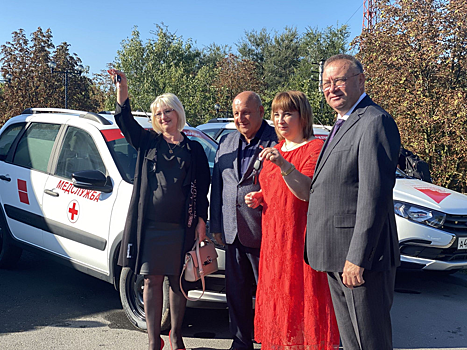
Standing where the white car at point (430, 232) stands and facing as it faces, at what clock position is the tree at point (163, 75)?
The tree is roughly at 6 o'clock from the white car.

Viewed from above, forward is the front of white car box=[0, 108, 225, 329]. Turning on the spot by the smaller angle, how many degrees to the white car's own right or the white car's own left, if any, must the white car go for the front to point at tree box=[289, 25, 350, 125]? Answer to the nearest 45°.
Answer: approximately 90° to the white car's own left

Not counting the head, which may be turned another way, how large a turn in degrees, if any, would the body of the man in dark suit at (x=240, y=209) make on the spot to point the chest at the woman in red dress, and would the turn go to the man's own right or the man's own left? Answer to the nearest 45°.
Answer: approximately 45° to the man's own left

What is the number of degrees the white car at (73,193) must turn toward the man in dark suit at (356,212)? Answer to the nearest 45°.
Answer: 0° — it already faces them

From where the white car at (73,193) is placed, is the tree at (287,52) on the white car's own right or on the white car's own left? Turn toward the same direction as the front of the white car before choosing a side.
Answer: on the white car's own left

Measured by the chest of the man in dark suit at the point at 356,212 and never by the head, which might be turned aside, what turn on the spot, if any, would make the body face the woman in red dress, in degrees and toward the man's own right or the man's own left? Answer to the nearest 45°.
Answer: approximately 90° to the man's own right

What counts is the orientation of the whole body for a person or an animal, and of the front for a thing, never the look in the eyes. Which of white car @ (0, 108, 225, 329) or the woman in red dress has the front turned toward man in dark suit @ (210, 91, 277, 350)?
the white car

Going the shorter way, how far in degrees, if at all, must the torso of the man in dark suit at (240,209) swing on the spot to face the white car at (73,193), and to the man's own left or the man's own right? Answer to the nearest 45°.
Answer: approximately 135° to the man's own right

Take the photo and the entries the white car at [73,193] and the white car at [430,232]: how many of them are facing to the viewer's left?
0

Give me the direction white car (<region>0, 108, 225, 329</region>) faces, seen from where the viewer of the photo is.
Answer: facing the viewer and to the right of the viewer

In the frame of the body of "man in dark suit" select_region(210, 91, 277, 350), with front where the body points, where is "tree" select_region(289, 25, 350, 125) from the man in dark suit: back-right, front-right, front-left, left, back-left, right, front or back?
back

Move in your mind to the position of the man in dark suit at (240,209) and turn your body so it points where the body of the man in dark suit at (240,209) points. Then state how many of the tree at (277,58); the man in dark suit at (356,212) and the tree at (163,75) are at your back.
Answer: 2

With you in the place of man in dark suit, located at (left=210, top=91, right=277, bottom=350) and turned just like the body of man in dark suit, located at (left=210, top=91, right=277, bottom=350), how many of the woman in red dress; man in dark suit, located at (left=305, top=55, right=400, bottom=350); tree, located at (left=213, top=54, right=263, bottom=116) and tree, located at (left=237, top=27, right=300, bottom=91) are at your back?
2

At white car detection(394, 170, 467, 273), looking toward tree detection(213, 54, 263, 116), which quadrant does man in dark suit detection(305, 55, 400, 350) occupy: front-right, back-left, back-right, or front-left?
back-left
